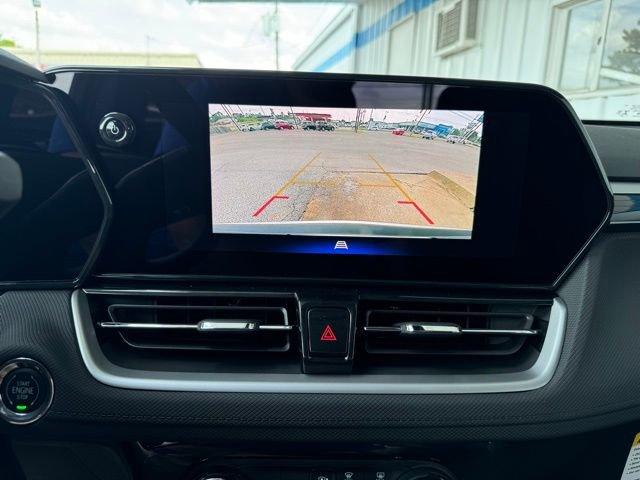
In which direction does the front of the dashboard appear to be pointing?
toward the camera

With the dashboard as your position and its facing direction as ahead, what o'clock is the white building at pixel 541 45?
The white building is roughly at 7 o'clock from the dashboard.
